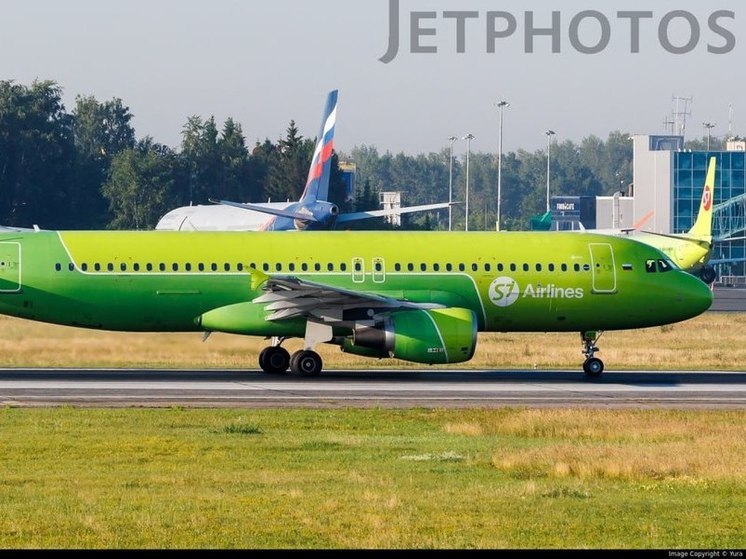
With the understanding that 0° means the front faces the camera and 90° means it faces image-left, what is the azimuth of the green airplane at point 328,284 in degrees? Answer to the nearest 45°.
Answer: approximately 270°
